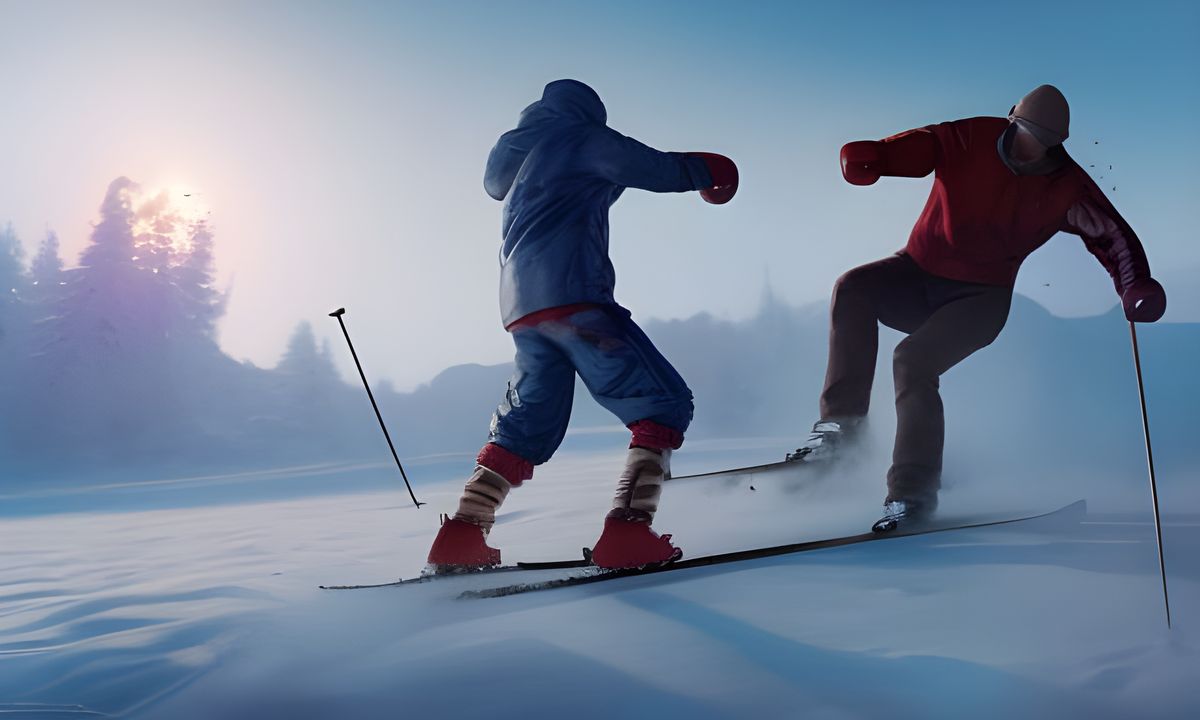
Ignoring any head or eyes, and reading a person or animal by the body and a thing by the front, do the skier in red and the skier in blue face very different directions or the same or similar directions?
very different directions

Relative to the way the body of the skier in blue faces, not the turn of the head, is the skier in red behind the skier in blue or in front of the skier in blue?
in front

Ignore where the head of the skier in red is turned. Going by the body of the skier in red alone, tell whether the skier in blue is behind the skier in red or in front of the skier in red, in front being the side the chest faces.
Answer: in front

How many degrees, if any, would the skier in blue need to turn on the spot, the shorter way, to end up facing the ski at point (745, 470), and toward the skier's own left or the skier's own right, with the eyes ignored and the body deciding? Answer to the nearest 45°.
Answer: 0° — they already face it

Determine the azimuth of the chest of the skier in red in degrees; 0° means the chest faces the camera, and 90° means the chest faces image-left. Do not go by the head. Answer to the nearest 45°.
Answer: approximately 45°

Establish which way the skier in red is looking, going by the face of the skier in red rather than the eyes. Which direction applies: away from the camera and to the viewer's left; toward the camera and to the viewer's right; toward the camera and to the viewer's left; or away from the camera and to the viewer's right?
toward the camera and to the viewer's left
